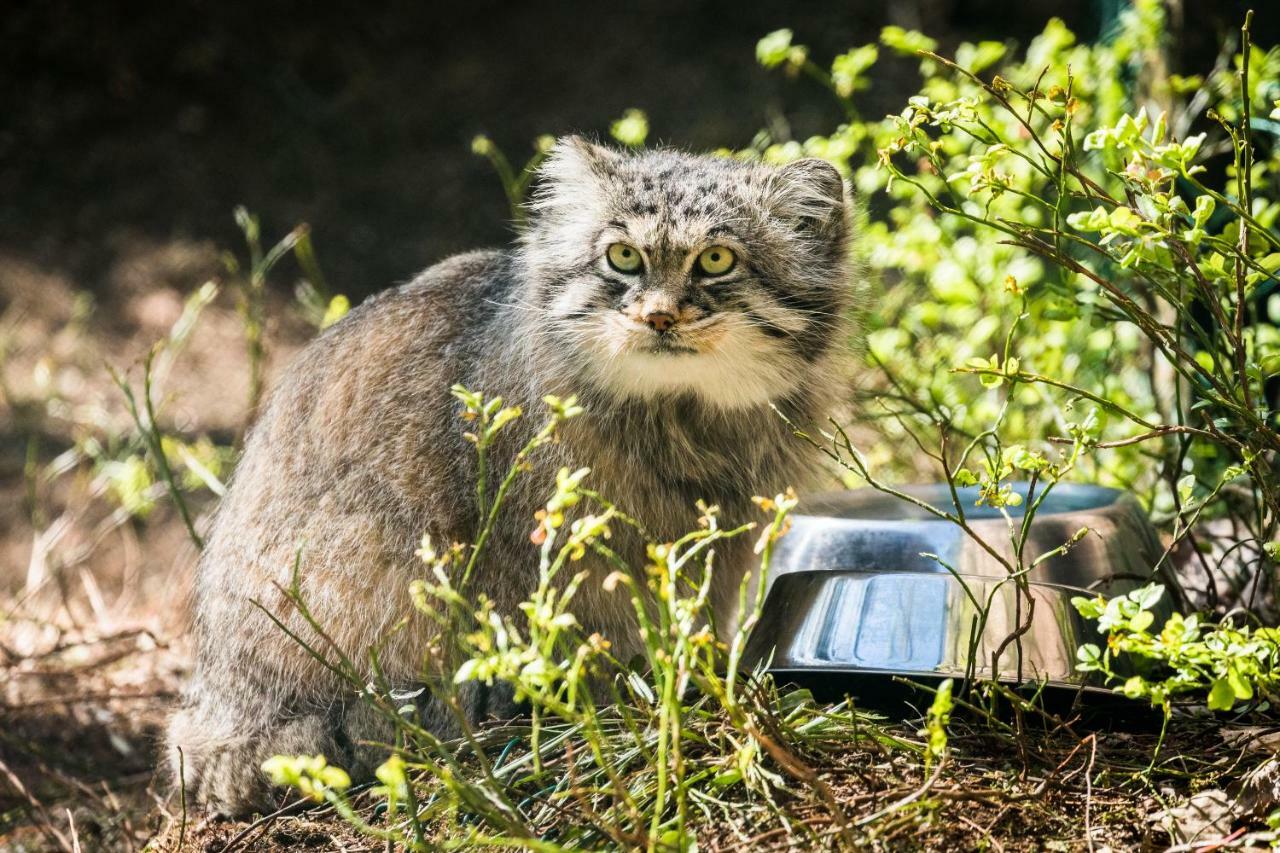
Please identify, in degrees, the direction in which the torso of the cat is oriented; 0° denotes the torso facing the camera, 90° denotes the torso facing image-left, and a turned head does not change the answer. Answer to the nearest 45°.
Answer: approximately 315°

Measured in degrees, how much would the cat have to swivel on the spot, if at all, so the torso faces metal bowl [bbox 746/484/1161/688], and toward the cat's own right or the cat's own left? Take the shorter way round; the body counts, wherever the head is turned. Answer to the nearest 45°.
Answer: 0° — it already faces it
